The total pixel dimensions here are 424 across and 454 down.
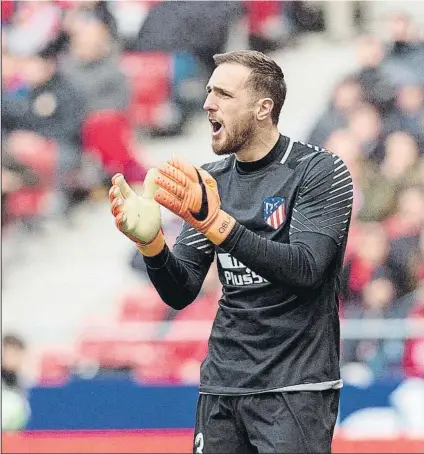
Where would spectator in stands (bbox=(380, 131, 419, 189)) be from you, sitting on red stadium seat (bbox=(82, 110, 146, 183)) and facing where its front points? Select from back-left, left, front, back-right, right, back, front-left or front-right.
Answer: front-left

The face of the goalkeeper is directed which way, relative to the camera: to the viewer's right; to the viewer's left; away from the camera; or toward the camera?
to the viewer's left

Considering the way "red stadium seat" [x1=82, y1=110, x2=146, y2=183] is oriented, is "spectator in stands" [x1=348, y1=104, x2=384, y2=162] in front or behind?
in front

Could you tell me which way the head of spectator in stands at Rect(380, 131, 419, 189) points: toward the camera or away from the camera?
toward the camera

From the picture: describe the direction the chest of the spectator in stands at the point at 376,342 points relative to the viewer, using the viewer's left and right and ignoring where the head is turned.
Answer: facing the viewer

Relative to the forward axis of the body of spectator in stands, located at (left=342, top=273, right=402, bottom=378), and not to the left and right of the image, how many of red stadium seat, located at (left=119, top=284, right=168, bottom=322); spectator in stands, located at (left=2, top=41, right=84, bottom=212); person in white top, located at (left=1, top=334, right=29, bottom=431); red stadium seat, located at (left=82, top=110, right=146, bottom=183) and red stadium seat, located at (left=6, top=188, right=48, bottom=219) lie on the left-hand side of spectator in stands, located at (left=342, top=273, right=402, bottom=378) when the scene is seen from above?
0

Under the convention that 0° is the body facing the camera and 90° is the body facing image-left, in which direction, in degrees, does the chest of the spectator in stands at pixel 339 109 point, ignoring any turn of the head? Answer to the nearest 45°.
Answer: approximately 45°

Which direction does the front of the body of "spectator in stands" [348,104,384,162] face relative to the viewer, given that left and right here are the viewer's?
facing the viewer and to the left of the viewer

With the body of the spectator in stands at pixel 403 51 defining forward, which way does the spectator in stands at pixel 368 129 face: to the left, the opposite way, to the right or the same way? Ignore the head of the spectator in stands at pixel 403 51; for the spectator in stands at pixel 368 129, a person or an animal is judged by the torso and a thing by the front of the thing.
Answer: the same way

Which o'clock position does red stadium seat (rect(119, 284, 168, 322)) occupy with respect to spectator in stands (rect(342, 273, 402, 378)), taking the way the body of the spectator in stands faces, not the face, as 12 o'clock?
The red stadium seat is roughly at 3 o'clock from the spectator in stands.

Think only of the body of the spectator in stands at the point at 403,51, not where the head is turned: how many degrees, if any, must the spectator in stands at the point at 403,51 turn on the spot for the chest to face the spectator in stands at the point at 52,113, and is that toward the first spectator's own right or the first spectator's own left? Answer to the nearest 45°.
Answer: approximately 45° to the first spectator's own right

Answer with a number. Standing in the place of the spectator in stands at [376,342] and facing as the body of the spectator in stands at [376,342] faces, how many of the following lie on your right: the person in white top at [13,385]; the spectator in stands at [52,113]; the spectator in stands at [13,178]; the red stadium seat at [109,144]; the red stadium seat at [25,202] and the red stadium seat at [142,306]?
6
